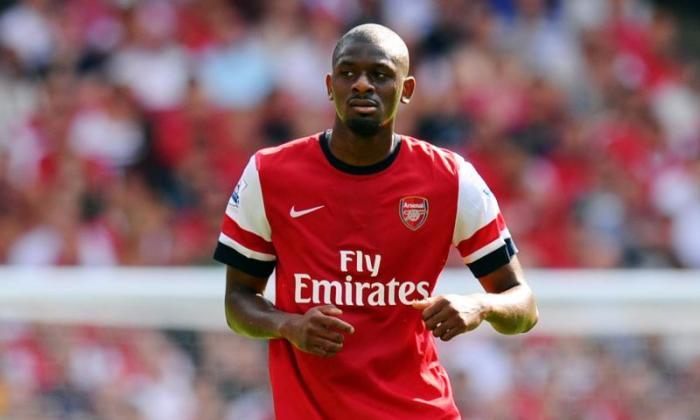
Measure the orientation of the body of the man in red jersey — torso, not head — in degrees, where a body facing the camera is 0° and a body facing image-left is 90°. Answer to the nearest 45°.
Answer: approximately 0°
